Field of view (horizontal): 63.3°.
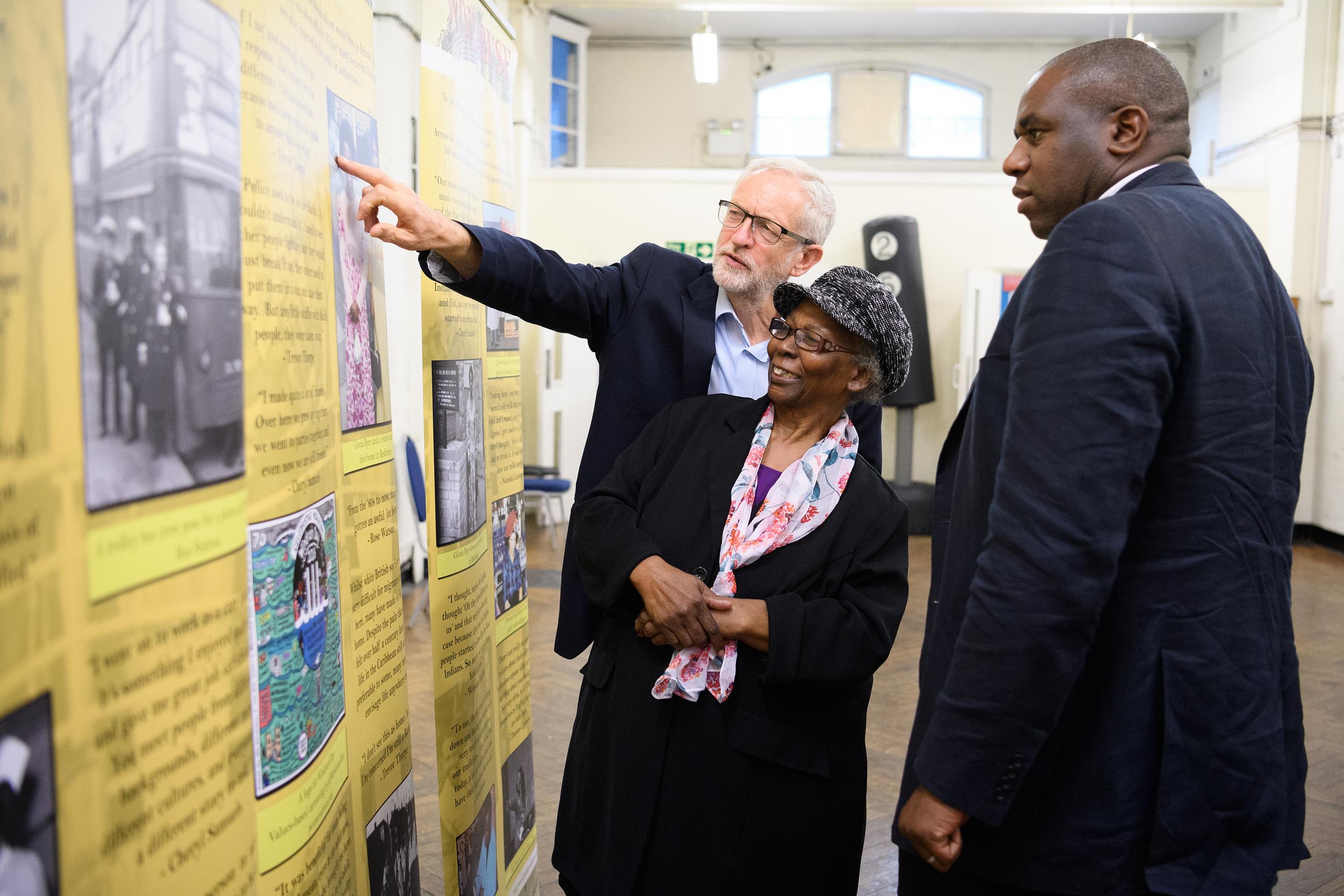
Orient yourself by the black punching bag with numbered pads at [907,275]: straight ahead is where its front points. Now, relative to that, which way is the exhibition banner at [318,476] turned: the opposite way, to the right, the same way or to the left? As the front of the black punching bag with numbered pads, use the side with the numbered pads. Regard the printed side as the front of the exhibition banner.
to the left

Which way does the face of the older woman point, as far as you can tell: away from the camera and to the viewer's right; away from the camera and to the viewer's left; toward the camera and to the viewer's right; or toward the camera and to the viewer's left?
toward the camera and to the viewer's left

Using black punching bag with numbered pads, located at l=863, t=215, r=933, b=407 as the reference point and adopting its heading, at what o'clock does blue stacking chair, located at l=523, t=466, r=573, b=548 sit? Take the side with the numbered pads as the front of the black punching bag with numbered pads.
The blue stacking chair is roughly at 2 o'clock from the black punching bag with numbered pads.

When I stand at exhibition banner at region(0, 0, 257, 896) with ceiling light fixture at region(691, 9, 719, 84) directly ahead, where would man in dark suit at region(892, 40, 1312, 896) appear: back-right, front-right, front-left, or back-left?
front-right

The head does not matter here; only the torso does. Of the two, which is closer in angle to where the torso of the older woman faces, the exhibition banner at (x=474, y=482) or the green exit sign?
the exhibition banner

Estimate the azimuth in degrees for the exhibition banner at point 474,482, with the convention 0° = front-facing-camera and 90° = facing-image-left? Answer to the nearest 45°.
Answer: approximately 315°

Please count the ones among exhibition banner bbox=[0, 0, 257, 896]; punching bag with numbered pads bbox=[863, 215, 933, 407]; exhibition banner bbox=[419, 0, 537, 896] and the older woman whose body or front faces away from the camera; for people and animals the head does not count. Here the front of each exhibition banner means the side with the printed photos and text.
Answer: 0

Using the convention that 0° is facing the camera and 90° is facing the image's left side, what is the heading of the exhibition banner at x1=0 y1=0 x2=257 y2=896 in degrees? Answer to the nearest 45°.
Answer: approximately 315°

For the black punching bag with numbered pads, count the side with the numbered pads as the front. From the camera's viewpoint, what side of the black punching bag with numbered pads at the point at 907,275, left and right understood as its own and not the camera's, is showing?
front

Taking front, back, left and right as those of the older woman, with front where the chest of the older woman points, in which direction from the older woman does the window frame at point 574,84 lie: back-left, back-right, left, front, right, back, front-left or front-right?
back-right

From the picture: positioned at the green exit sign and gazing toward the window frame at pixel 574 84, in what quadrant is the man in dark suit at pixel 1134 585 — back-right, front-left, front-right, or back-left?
back-left

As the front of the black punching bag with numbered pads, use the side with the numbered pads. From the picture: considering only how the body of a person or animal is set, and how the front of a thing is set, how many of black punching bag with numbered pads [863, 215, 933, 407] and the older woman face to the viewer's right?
0

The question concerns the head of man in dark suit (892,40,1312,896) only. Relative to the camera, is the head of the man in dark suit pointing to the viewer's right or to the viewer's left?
to the viewer's left

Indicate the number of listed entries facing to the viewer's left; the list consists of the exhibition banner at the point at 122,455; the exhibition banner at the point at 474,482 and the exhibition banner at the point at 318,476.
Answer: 0
